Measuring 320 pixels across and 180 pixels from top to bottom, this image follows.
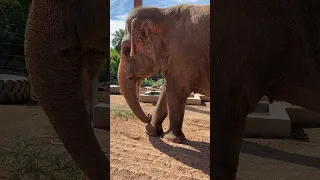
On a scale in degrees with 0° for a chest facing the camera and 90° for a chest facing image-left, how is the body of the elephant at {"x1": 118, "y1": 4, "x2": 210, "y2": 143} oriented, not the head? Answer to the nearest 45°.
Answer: approximately 90°
